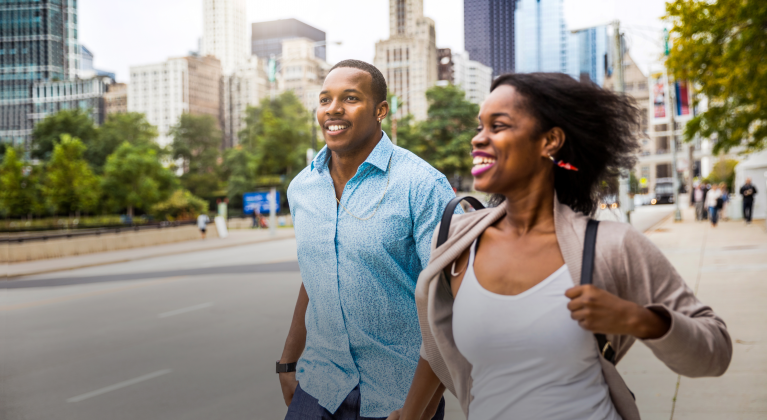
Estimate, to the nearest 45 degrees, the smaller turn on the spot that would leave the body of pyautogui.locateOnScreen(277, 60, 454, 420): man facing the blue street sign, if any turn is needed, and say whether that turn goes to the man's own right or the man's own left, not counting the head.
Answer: approximately 135° to the man's own right

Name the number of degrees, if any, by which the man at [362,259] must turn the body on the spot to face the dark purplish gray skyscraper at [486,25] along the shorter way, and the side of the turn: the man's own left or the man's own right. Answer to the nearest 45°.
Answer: approximately 180°

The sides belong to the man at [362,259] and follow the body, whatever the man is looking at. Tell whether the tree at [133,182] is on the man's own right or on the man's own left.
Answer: on the man's own right

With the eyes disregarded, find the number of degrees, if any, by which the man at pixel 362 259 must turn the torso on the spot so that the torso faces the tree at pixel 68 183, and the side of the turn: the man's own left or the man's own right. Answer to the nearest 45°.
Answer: approximately 90° to the man's own right

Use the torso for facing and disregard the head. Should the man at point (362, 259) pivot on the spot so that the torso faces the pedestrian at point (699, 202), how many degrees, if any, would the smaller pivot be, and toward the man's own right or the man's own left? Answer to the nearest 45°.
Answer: approximately 180°

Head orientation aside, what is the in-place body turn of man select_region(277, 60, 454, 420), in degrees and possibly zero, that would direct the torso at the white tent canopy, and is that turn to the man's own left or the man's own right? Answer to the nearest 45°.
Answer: approximately 180°

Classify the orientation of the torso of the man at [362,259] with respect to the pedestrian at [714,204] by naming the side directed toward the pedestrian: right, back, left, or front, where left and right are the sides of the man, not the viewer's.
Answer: back

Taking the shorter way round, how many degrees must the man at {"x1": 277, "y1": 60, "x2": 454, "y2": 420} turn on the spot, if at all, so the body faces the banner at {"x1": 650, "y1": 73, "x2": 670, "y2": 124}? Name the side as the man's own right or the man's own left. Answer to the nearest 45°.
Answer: approximately 180°

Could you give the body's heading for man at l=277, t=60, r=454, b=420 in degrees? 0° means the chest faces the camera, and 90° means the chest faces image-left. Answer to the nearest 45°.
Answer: approximately 45°

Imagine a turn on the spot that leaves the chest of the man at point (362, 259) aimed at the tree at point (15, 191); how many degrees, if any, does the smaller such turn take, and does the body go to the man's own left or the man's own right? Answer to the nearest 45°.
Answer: approximately 90° to the man's own right
